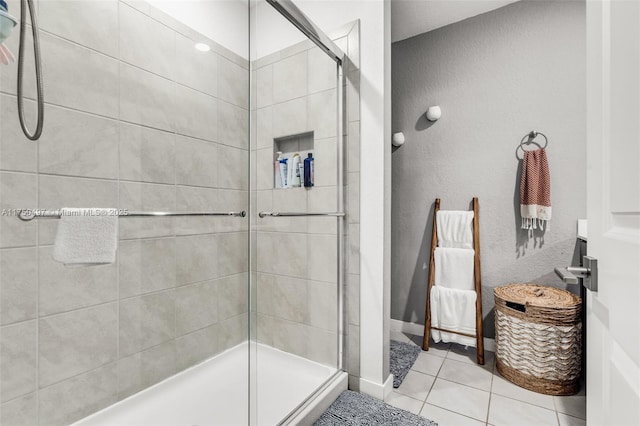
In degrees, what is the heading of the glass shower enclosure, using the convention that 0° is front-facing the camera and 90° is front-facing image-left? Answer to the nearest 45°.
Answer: approximately 315°

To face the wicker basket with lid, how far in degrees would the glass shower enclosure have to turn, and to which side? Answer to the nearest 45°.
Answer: approximately 45° to its left

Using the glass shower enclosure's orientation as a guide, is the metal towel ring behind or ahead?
ahead

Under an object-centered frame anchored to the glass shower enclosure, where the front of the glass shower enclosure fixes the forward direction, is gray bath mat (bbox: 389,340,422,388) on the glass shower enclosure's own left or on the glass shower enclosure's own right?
on the glass shower enclosure's own left

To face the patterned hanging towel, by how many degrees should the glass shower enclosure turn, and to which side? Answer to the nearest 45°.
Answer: approximately 45° to its left

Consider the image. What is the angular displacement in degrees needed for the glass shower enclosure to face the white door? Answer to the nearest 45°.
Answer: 0° — it already faces it

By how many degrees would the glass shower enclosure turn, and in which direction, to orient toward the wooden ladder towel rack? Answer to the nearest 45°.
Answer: approximately 45° to its left
